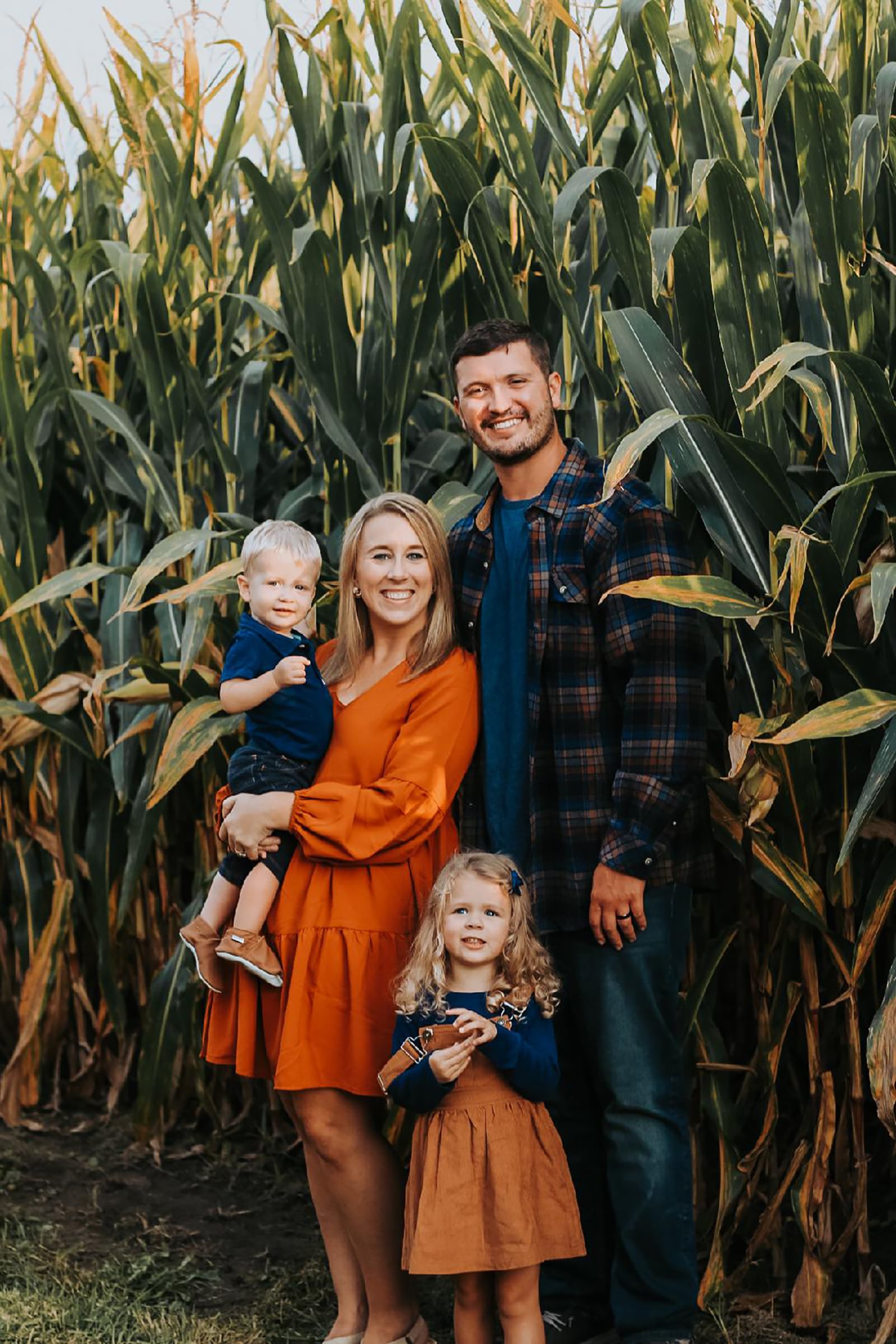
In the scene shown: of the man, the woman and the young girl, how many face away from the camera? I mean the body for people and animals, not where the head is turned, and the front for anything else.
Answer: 0

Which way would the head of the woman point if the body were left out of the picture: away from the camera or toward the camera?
toward the camera

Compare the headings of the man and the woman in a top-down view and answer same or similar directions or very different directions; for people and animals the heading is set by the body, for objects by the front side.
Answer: same or similar directions

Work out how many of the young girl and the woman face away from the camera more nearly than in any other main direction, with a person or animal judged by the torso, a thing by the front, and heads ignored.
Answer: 0

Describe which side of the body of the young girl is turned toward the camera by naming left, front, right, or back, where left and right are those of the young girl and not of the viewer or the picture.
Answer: front

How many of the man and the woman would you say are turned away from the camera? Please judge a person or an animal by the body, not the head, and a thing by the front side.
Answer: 0

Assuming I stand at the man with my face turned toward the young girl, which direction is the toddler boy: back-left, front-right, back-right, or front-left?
front-right

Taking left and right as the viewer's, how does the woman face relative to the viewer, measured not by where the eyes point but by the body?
facing the viewer and to the left of the viewer
